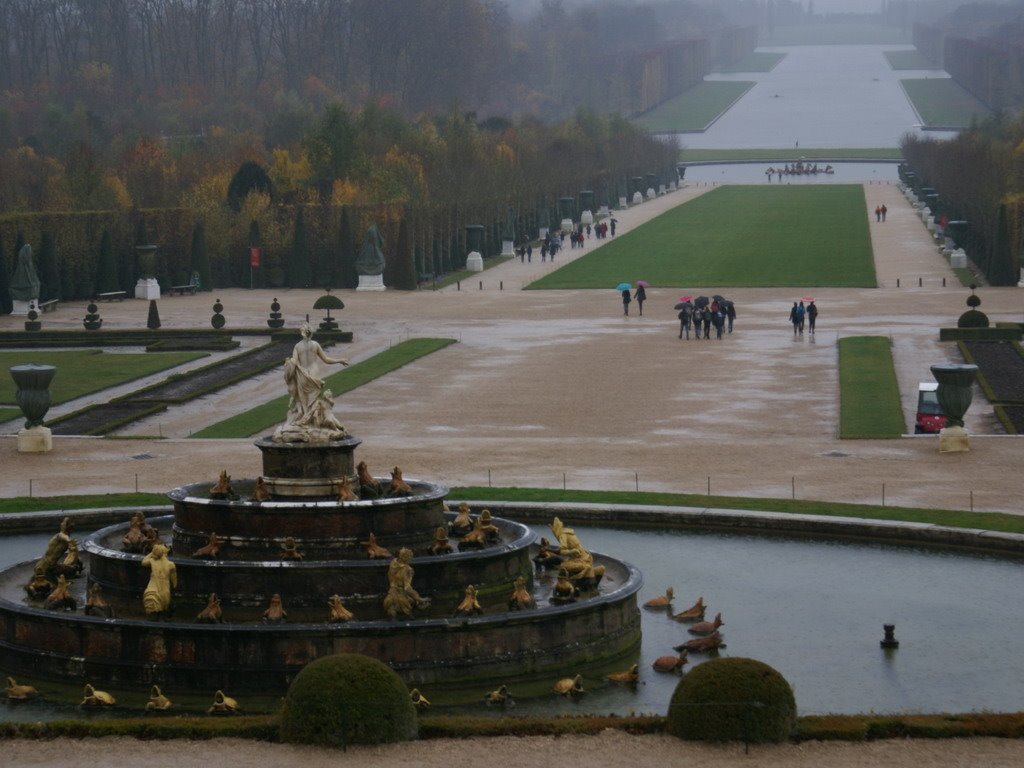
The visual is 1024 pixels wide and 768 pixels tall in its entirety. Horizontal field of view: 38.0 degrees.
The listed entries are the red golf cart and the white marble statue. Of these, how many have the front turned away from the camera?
1

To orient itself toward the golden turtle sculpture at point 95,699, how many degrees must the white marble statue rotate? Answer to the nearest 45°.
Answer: approximately 135° to its left

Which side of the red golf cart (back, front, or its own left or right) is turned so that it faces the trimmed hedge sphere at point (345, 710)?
front

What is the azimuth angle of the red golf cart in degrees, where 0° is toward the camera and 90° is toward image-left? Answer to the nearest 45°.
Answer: approximately 0°

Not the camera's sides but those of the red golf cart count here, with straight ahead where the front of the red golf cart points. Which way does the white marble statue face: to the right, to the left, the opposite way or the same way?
the opposite way

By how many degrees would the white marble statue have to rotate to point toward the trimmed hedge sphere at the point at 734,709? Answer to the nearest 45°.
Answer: approximately 135° to its right

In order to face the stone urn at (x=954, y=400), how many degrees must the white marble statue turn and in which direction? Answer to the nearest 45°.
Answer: approximately 45° to its right

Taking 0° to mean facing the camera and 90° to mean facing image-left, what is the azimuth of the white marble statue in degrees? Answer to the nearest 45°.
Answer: approximately 180°
